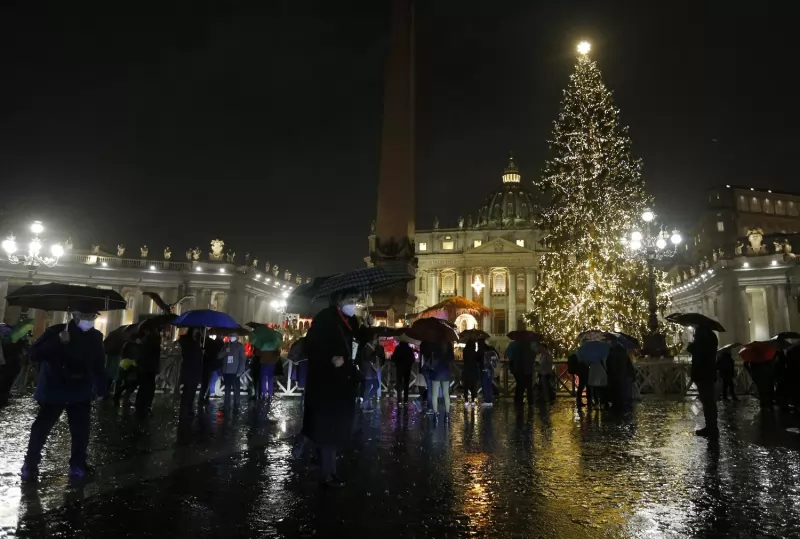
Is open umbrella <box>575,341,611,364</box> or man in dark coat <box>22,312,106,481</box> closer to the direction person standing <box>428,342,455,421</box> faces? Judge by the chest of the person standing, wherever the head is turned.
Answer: the open umbrella

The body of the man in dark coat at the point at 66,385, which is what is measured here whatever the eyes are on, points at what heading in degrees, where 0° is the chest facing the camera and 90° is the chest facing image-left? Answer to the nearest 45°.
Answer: approximately 0°

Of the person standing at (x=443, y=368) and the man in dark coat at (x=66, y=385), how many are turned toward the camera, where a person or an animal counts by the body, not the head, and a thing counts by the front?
1

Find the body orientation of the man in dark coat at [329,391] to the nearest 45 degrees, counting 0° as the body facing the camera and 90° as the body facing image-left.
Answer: approximately 315°

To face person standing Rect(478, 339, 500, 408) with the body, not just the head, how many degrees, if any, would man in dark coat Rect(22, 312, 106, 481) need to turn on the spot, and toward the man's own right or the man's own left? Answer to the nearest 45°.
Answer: approximately 135° to the man's own left

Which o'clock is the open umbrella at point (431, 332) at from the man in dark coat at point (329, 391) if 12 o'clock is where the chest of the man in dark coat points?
The open umbrella is roughly at 8 o'clock from the man in dark coat.

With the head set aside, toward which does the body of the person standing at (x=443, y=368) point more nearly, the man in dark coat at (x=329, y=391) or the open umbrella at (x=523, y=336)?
the open umbrella

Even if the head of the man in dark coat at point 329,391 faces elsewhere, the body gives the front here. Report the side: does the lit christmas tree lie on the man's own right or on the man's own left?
on the man's own left

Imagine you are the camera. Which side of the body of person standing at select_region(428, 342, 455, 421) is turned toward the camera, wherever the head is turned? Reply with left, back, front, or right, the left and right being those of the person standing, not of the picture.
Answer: back

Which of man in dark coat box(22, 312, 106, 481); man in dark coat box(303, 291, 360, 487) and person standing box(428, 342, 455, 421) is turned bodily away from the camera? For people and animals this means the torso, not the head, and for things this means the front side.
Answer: the person standing

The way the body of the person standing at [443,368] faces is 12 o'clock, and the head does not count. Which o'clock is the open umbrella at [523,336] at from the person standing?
The open umbrella is roughly at 1 o'clock from the person standing.
